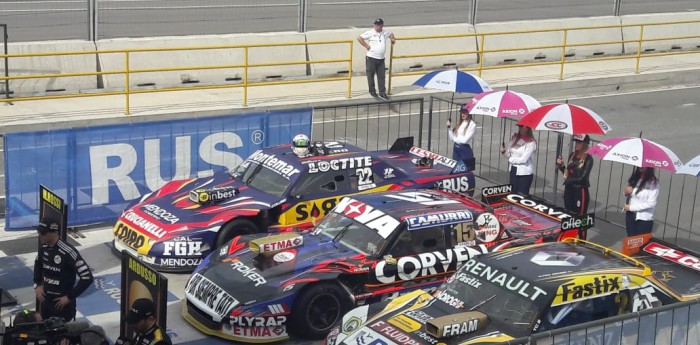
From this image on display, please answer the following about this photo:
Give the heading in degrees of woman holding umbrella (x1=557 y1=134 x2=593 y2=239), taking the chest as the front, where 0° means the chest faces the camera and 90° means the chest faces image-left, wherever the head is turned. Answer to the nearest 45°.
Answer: approximately 45°

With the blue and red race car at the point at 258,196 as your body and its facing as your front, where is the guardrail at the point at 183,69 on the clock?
The guardrail is roughly at 4 o'clock from the blue and red race car.

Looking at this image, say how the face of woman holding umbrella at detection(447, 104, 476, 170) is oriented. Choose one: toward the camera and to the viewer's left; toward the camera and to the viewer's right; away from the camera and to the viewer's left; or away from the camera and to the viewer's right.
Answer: toward the camera and to the viewer's left

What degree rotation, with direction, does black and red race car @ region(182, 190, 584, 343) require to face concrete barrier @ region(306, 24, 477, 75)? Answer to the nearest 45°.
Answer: approximately 135° to its right

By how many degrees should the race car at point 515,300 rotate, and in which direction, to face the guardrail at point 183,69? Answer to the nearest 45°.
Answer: approximately 90° to its right

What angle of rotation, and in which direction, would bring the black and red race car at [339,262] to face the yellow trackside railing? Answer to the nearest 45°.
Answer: approximately 135° to its right

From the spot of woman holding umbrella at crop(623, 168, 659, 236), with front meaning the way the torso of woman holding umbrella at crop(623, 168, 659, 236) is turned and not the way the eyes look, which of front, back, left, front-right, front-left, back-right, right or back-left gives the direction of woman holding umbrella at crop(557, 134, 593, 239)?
right

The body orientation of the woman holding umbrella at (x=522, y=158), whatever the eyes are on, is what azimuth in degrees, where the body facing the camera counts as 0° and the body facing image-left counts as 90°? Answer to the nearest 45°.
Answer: approximately 45°

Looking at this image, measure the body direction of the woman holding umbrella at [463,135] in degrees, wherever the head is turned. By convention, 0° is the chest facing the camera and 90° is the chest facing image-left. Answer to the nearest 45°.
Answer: approximately 45°
